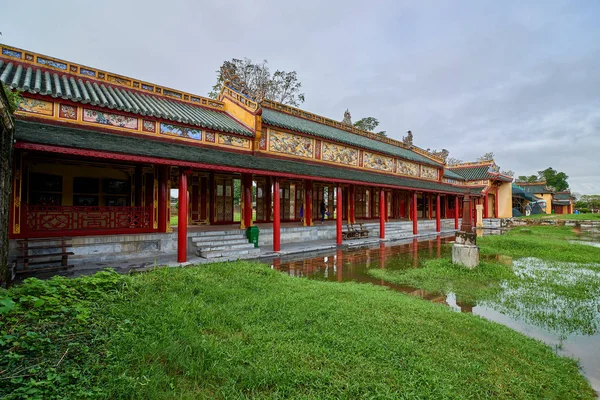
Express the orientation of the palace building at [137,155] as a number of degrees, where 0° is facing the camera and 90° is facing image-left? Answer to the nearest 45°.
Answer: approximately 315°

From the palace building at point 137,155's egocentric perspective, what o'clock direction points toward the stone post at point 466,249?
The stone post is roughly at 11 o'clock from the palace building.

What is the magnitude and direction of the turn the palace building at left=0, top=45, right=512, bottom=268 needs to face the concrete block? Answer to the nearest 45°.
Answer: approximately 45° to its left
